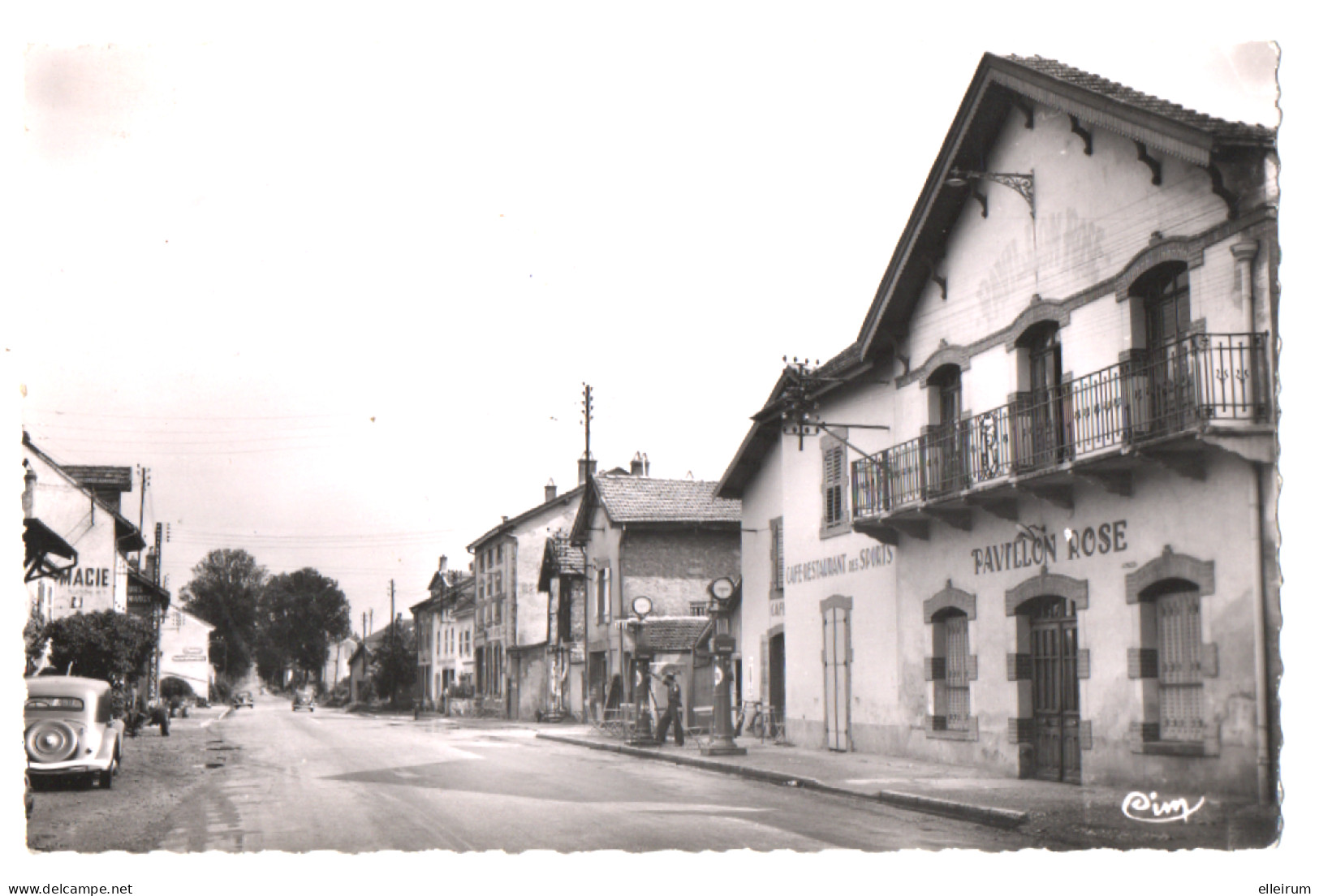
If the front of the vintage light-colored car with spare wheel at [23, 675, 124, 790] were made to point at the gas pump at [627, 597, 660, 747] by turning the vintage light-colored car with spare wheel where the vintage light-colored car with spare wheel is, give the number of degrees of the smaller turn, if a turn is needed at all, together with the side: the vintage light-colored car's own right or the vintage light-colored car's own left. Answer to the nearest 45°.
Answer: approximately 45° to the vintage light-colored car's own right

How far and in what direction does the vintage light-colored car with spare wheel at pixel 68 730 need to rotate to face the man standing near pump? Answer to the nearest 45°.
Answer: approximately 45° to its right

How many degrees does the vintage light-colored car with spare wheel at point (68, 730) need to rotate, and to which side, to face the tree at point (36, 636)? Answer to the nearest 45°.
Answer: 0° — it already faces it

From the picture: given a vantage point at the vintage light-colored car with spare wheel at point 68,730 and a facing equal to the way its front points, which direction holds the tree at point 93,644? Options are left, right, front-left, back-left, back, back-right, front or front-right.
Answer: front

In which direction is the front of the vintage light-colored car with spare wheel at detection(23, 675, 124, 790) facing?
away from the camera

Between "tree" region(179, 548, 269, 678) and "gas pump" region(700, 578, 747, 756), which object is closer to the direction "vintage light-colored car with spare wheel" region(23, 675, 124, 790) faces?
the tree

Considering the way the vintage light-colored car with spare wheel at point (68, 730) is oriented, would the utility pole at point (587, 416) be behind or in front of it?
in front

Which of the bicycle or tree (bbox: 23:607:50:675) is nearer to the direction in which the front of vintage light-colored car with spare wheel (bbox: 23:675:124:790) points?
the tree

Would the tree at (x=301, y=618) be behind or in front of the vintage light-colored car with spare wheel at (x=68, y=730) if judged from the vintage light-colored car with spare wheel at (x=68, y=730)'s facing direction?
in front

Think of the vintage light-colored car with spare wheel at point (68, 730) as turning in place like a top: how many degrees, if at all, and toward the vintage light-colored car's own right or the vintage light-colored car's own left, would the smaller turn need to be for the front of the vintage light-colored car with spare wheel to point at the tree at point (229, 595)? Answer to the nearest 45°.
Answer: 0° — it already faces it
